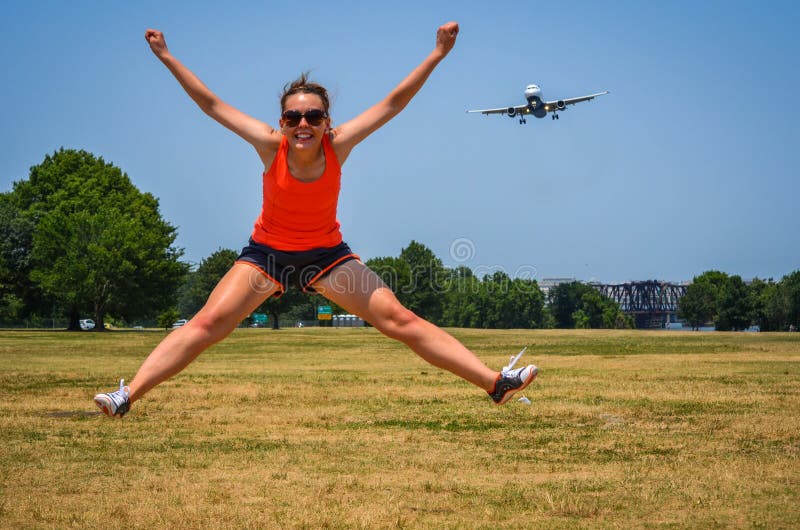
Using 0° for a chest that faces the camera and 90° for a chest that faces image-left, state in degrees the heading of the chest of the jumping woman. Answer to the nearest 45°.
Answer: approximately 0°
